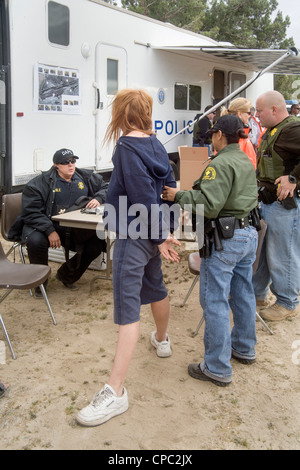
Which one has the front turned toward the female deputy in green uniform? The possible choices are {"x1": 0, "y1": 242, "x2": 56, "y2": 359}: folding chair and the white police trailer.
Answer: the folding chair

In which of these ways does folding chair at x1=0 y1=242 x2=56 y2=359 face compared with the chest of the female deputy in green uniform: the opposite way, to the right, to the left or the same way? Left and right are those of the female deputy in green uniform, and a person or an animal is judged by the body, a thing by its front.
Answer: the opposite way

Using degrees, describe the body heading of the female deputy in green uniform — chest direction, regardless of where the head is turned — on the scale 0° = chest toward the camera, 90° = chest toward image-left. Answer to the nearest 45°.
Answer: approximately 135°

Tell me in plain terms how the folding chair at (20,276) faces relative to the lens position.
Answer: facing the viewer and to the right of the viewer

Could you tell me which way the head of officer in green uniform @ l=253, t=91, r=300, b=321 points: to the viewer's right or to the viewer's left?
to the viewer's left

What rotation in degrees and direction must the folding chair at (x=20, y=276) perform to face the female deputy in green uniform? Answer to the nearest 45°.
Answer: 0° — it already faces them

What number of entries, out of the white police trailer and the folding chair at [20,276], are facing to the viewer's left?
0

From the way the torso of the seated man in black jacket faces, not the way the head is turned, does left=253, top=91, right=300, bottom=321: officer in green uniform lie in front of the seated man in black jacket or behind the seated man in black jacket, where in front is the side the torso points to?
in front

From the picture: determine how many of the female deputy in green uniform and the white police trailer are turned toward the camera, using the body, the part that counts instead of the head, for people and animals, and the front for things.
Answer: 0

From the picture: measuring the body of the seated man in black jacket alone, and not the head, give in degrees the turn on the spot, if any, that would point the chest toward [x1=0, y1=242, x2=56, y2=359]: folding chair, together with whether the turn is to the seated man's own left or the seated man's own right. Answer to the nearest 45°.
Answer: approximately 45° to the seated man's own right
